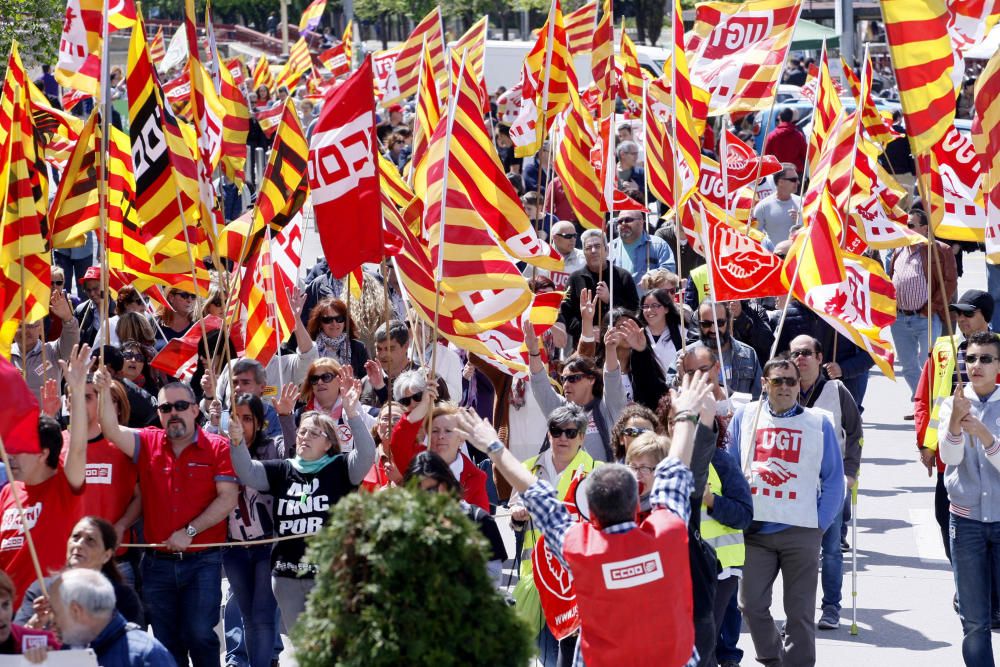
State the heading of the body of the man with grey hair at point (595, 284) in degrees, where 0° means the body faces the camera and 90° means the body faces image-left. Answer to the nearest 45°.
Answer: approximately 0°

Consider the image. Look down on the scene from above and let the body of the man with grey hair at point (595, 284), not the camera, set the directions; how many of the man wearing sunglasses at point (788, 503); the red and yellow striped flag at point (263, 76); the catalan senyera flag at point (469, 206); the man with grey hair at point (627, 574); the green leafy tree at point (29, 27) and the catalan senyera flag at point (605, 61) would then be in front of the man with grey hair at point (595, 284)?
3

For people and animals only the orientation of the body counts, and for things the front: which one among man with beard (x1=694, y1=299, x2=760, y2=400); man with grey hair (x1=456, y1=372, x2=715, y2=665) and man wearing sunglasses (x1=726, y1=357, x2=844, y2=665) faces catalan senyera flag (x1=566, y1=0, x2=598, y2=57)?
the man with grey hair

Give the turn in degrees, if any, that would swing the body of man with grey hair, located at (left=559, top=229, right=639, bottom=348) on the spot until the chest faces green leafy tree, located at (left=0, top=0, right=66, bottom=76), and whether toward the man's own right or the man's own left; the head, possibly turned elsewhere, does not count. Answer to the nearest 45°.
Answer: approximately 135° to the man's own right

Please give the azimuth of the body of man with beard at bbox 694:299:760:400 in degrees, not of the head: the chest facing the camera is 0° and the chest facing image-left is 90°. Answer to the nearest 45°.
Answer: approximately 0°

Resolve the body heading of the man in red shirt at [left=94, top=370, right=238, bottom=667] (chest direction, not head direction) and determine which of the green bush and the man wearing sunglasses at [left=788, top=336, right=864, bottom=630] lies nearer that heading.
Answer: the green bush

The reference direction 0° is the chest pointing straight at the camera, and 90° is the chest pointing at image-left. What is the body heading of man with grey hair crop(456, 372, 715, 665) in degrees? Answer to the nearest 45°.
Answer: approximately 180°

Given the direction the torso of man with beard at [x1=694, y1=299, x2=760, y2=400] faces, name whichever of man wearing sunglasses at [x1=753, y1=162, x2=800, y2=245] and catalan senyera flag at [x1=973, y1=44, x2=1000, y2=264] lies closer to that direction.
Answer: the catalan senyera flag

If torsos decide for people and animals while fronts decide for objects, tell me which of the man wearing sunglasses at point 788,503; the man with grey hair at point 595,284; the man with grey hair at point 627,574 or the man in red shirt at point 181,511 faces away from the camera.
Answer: the man with grey hair at point 627,574

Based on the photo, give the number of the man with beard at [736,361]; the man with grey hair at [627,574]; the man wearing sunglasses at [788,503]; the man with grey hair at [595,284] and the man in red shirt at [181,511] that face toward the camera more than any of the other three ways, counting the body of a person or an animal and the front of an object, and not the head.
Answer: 4

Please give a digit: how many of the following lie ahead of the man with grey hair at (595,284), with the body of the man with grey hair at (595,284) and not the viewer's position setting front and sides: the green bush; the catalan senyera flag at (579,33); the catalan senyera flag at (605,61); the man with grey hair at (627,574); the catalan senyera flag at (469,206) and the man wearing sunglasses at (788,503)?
4

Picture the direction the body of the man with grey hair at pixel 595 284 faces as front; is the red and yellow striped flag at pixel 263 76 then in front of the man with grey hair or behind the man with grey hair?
behind
